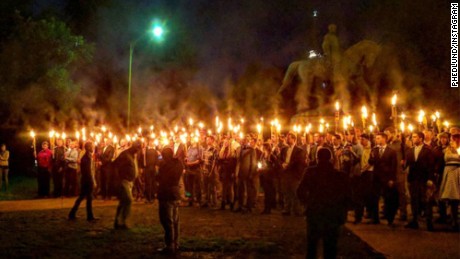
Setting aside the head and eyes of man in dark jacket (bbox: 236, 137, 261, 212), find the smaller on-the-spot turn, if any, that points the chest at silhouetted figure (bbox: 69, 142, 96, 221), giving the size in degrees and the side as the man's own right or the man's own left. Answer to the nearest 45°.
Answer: approximately 90° to the man's own right

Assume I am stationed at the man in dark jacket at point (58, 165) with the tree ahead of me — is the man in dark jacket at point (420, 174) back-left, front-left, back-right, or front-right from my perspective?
back-right

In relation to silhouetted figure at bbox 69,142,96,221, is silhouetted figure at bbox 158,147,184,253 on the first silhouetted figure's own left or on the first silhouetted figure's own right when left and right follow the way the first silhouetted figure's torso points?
on the first silhouetted figure's own right

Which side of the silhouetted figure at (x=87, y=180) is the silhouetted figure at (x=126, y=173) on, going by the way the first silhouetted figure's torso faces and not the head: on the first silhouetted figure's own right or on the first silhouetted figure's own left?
on the first silhouetted figure's own right

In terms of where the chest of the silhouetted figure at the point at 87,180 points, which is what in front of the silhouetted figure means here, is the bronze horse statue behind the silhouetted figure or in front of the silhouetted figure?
in front

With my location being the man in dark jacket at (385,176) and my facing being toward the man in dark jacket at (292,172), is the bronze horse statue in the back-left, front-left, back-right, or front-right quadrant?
front-right

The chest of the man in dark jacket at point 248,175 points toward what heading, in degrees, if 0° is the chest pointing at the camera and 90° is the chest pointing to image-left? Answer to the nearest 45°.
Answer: approximately 315°

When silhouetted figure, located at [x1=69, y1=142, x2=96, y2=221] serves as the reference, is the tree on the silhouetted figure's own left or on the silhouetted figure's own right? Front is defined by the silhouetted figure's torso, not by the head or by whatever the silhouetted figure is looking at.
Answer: on the silhouetted figure's own left

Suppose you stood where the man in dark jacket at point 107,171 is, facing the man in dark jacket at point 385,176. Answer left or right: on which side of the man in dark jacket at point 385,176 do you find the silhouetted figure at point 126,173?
right
